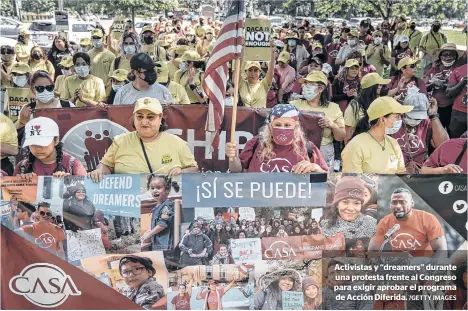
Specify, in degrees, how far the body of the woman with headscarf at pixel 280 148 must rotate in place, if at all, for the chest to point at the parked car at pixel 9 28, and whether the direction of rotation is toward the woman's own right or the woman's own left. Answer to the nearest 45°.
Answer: approximately 135° to the woman's own right

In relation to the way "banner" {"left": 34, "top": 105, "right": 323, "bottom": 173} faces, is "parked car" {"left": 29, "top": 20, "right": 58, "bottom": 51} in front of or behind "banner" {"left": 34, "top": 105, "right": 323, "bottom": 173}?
behind

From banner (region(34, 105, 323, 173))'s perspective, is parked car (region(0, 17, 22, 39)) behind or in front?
behind

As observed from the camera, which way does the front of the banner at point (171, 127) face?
facing the viewer
